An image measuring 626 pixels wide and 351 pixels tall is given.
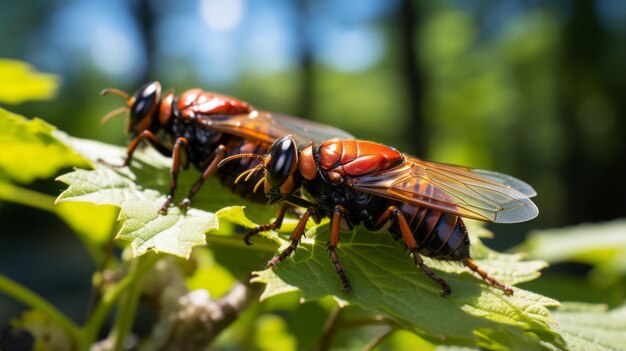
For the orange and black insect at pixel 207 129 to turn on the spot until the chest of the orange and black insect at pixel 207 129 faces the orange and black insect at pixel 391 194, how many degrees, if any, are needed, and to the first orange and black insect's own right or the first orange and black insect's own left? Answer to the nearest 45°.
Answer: approximately 135° to the first orange and black insect's own left

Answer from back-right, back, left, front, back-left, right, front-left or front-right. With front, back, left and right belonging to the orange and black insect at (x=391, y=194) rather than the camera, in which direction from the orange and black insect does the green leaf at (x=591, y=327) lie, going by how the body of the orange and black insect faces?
back

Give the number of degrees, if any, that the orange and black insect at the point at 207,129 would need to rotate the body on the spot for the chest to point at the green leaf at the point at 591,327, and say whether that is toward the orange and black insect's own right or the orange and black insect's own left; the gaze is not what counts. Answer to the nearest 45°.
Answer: approximately 135° to the orange and black insect's own left

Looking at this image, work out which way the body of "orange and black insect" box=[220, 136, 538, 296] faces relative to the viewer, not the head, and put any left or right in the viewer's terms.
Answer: facing to the left of the viewer

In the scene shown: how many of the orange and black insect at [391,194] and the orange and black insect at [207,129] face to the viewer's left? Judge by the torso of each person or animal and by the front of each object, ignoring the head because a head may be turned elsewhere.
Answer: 2

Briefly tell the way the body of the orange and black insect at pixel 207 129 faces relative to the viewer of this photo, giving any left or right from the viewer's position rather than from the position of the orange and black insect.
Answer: facing to the left of the viewer

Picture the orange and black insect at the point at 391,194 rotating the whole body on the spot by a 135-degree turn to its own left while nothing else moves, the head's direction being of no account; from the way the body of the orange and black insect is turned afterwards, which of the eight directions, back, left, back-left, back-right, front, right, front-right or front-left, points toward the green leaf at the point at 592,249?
left

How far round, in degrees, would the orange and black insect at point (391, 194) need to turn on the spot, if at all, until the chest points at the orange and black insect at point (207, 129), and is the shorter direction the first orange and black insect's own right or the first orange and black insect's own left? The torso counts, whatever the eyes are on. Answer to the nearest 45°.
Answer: approximately 45° to the first orange and black insect's own right

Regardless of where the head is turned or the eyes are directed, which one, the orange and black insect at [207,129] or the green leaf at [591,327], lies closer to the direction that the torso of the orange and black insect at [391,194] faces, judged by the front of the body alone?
the orange and black insect

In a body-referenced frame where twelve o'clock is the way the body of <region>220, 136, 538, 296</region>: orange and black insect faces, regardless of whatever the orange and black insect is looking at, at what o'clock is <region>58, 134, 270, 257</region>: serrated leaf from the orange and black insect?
The serrated leaf is roughly at 1 o'clock from the orange and black insect.
